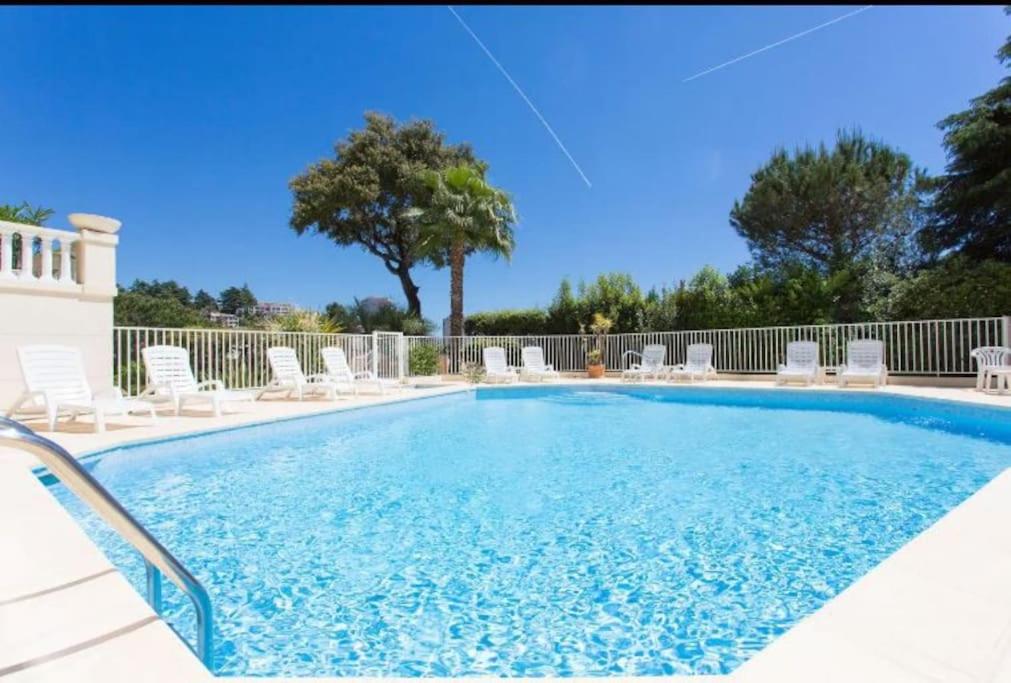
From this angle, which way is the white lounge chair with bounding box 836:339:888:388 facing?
toward the camera

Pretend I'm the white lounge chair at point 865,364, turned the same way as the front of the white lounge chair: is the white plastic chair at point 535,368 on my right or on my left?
on my right

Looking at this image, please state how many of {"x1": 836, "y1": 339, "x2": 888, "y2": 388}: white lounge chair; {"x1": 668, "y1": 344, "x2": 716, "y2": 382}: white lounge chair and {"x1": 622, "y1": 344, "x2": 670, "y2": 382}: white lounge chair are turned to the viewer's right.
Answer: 0

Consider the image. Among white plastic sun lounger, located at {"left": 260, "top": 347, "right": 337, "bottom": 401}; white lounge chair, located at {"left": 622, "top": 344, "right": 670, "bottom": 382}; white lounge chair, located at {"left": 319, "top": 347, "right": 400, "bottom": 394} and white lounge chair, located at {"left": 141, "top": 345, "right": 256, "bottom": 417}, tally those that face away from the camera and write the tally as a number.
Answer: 0

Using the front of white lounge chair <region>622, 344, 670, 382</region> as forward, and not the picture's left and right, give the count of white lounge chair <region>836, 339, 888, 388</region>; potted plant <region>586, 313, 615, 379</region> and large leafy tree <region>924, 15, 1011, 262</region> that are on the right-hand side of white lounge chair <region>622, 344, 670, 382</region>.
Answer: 1

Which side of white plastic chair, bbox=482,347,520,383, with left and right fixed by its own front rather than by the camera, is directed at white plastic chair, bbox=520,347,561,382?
left

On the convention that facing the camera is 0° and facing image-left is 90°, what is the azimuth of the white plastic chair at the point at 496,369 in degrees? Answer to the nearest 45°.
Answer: approximately 315°

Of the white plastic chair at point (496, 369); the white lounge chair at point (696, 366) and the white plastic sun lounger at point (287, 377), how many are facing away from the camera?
0

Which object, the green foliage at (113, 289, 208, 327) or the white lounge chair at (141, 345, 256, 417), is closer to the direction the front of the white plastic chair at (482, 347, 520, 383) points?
the white lounge chair

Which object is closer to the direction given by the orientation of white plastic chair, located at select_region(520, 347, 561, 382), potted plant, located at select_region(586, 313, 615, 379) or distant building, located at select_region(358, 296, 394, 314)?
the potted plant

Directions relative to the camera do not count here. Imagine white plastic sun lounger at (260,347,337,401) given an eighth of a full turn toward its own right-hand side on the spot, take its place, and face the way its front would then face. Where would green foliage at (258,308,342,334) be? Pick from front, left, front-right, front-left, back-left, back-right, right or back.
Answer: back

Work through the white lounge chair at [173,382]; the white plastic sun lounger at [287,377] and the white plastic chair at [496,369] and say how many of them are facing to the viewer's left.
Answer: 0

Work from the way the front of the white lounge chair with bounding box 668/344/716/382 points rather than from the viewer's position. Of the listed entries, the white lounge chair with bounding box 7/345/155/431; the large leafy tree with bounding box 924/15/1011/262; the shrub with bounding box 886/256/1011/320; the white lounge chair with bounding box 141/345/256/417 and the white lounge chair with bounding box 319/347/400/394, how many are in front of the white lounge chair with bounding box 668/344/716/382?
3

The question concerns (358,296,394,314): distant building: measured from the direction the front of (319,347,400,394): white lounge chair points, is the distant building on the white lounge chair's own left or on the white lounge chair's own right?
on the white lounge chair's own left

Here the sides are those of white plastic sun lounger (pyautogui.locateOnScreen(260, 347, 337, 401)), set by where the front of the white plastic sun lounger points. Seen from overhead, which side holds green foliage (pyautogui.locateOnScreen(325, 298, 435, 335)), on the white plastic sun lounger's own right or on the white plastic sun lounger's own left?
on the white plastic sun lounger's own left

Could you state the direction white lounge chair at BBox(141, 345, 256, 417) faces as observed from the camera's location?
facing the viewer and to the right of the viewer

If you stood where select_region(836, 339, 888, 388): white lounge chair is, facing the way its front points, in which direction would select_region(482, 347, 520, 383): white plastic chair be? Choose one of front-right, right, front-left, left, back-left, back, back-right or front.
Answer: right

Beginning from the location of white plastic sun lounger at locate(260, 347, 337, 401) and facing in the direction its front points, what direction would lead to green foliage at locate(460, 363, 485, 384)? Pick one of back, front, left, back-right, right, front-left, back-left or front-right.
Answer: left

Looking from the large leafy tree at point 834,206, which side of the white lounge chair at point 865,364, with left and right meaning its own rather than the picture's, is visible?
back
